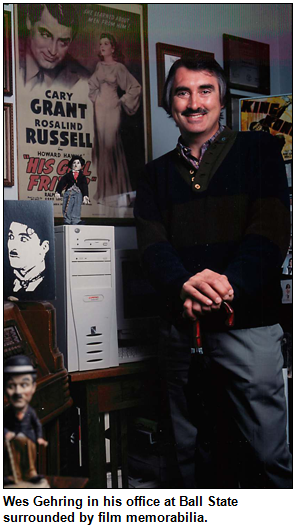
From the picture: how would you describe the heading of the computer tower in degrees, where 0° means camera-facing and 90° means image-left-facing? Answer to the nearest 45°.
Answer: approximately 0°

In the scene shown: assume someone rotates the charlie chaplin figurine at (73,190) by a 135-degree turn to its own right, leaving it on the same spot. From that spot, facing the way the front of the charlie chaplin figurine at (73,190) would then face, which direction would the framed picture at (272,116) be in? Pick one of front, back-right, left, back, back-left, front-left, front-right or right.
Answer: back-right

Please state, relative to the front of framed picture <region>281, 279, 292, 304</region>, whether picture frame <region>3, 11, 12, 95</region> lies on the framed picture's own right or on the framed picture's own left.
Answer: on the framed picture's own right

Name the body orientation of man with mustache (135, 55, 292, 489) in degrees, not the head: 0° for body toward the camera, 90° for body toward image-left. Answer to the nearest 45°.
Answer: approximately 0°
